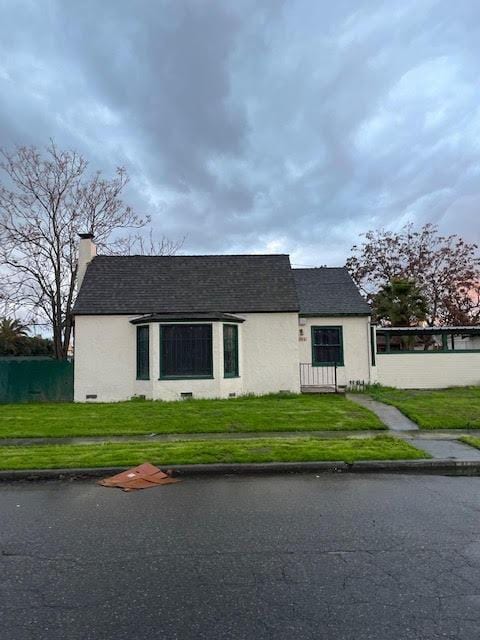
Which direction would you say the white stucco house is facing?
toward the camera

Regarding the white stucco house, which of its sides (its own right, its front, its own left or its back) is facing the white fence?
left

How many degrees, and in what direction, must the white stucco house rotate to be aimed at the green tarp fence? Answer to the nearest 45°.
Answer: approximately 90° to its right
